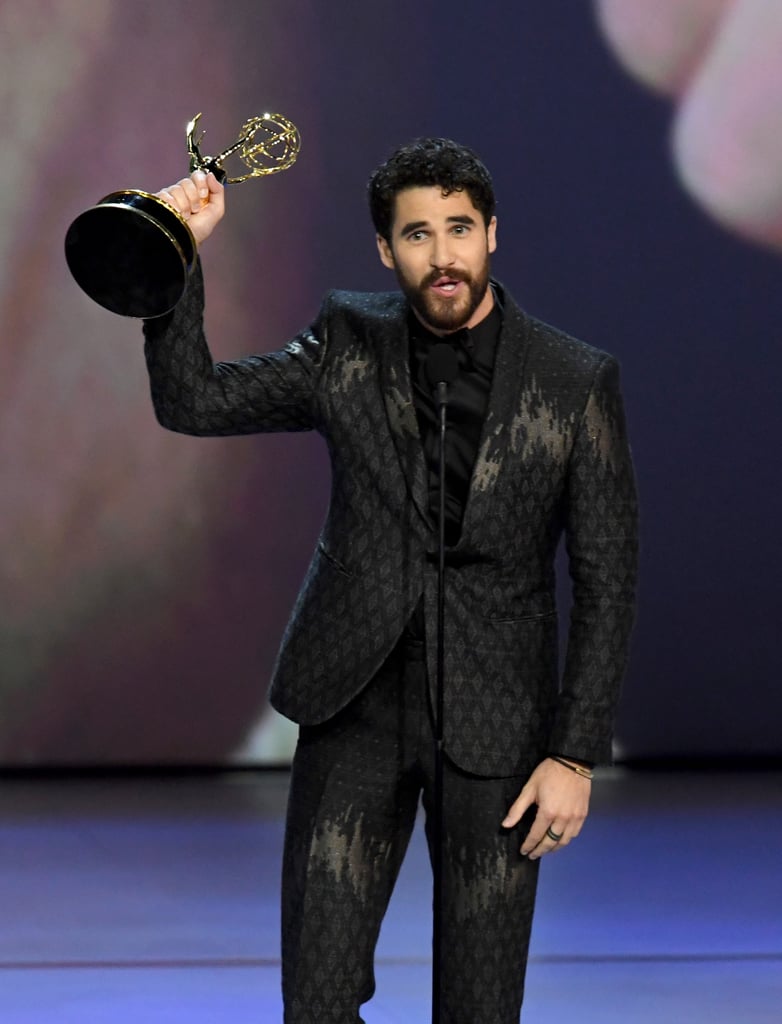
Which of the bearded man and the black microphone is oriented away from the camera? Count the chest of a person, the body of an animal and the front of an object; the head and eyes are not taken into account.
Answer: the black microphone

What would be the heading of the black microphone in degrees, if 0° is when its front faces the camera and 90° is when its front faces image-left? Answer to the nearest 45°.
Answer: approximately 180°

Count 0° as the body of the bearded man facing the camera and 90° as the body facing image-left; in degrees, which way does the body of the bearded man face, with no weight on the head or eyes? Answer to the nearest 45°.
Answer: approximately 0°

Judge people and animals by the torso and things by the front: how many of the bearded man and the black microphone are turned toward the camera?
1

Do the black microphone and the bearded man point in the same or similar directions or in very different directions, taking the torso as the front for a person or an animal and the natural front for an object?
very different directions
